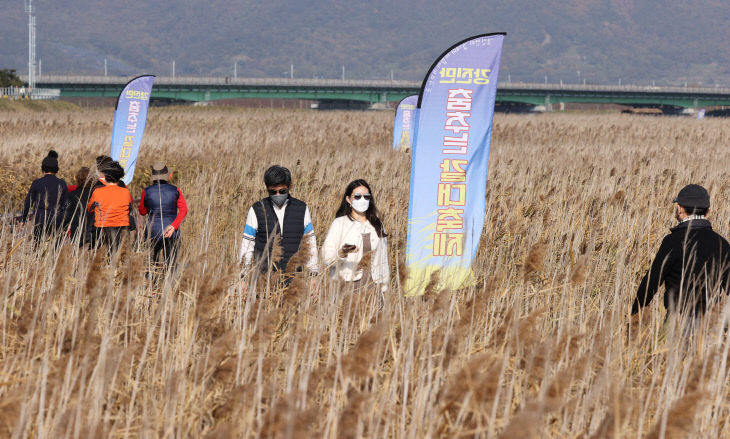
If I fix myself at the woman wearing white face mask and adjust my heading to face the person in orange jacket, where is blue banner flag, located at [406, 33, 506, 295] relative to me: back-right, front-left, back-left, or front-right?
back-right

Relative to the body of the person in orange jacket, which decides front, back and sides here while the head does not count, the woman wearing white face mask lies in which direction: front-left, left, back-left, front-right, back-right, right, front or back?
back-right

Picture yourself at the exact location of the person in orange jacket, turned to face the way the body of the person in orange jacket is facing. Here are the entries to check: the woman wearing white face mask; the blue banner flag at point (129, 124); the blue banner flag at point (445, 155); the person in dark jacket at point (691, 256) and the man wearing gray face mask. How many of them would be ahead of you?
1

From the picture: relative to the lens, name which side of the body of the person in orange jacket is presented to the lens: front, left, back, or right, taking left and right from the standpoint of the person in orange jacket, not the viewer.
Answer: back

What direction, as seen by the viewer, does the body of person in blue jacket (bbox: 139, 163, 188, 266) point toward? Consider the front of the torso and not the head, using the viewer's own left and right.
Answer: facing away from the viewer

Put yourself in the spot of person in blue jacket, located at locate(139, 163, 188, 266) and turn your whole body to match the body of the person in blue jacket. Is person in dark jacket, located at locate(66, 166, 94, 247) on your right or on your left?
on your left

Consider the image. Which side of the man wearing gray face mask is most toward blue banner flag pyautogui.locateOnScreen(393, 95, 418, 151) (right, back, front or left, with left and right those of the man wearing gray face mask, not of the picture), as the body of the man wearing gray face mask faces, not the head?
back

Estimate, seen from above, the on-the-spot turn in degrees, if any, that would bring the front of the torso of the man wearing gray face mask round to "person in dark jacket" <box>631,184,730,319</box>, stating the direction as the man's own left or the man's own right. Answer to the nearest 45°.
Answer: approximately 45° to the man's own left

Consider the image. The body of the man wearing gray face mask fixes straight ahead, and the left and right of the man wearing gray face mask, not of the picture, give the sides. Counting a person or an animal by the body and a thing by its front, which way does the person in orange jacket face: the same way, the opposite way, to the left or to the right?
the opposite way

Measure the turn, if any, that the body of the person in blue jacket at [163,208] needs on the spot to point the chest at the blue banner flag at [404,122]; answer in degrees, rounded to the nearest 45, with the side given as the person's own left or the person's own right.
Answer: approximately 45° to the person's own right

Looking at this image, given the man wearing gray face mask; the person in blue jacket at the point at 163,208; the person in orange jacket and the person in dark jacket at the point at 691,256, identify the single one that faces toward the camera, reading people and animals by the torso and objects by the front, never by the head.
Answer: the man wearing gray face mask

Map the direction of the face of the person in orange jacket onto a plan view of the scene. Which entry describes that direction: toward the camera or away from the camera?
away from the camera

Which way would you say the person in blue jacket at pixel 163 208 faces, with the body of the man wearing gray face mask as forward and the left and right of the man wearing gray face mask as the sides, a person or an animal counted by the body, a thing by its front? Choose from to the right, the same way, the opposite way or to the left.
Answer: the opposite way

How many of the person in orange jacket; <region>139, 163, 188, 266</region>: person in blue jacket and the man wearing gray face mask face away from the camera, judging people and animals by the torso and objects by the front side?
2

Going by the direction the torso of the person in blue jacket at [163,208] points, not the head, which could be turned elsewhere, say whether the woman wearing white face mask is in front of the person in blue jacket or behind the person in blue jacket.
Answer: behind

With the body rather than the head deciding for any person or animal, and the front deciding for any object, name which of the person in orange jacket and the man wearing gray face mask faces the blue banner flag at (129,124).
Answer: the person in orange jacket

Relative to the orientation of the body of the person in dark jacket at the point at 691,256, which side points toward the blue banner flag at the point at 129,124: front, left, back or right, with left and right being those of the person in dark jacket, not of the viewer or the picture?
front

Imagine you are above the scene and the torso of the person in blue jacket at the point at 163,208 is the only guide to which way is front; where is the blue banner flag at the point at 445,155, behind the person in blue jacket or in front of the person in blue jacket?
behind

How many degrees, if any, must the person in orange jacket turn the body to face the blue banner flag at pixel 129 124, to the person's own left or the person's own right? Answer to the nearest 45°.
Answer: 0° — they already face it

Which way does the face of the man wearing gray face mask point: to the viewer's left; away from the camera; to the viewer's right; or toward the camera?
toward the camera

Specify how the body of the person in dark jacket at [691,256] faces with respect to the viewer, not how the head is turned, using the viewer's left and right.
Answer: facing away from the viewer and to the left of the viewer

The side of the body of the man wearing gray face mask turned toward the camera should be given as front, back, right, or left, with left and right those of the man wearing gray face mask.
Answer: front
